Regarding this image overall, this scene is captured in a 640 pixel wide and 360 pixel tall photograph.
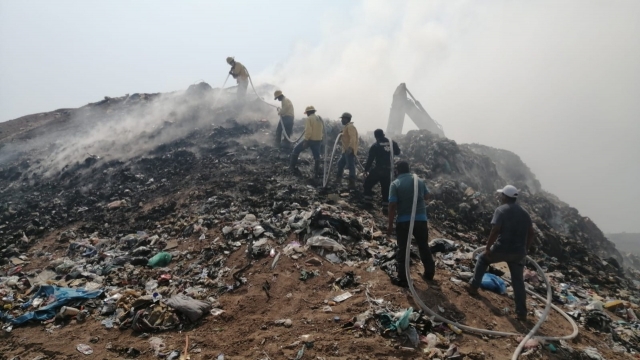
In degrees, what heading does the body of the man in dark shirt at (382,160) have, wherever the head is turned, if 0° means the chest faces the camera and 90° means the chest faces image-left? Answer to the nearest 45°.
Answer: approximately 135°

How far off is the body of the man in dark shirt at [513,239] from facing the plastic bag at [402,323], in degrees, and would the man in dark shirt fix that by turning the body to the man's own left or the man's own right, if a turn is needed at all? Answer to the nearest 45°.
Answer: approximately 90° to the man's own left

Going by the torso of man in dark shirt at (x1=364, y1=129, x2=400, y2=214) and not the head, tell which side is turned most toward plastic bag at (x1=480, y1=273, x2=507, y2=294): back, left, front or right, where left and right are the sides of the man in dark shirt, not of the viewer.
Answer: back

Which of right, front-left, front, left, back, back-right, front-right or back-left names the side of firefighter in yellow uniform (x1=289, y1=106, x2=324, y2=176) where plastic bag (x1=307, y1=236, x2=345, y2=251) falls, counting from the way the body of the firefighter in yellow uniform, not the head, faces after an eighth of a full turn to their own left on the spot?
left

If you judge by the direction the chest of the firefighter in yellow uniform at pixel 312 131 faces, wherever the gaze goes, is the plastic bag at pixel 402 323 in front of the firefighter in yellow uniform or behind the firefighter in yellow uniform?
behind

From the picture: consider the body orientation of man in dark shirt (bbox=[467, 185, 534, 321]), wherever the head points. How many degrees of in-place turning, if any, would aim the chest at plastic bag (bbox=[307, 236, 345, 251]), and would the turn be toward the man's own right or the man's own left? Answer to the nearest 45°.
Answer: approximately 45° to the man's own left

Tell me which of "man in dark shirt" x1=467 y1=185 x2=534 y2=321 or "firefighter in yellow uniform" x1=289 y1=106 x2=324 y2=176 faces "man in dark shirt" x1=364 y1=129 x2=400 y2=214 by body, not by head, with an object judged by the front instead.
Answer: "man in dark shirt" x1=467 y1=185 x2=534 y2=321

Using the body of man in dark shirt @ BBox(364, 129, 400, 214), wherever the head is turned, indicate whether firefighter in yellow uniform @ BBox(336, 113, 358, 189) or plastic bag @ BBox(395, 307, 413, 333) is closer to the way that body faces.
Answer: the firefighter in yellow uniform

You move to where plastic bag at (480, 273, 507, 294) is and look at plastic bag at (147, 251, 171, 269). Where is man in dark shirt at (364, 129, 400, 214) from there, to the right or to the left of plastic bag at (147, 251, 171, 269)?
right

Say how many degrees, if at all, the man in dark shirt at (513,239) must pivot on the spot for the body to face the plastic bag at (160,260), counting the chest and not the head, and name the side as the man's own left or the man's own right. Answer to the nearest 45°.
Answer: approximately 45° to the man's own left

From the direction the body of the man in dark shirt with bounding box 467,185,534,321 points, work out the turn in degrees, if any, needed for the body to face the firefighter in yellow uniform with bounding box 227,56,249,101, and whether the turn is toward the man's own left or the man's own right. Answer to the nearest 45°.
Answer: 0° — they already face them
